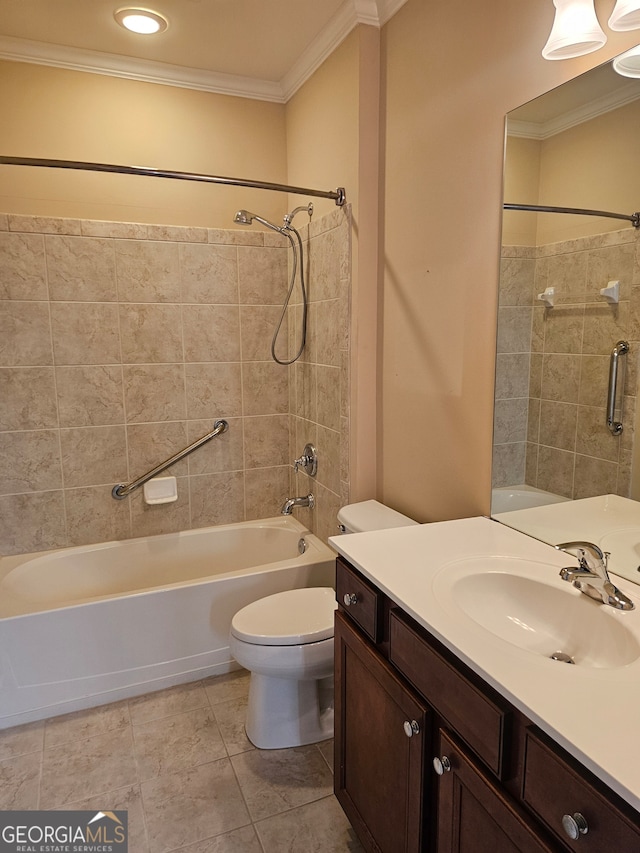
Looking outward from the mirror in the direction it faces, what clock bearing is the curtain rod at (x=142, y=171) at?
The curtain rod is roughly at 2 o'clock from the mirror.

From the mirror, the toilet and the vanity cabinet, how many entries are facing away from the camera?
0

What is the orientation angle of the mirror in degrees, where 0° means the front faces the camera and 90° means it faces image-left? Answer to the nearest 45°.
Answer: approximately 45°

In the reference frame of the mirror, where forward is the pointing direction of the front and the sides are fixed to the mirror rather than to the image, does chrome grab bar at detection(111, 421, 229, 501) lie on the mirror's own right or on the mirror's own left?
on the mirror's own right

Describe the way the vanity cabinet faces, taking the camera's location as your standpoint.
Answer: facing the viewer and to the left of the viewer

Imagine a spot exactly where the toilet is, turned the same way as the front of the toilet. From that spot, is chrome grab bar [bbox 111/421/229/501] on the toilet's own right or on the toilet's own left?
on the toilet's own right

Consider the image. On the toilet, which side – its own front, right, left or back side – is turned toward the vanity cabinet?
left
